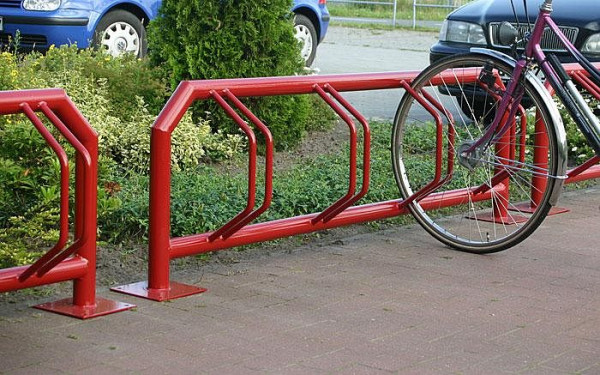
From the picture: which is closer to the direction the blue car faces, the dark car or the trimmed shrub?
the trimmed shrub

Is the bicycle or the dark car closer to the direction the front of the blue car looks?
the bicycle

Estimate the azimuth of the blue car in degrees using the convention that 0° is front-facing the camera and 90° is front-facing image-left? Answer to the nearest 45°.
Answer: approximately 45°

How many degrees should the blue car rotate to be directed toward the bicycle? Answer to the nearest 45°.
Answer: approximately 90° to its left

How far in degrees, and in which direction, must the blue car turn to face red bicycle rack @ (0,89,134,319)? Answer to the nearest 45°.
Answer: approximately 45° to its left

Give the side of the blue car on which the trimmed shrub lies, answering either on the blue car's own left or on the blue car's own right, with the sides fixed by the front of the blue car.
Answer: on the blue car's own left
